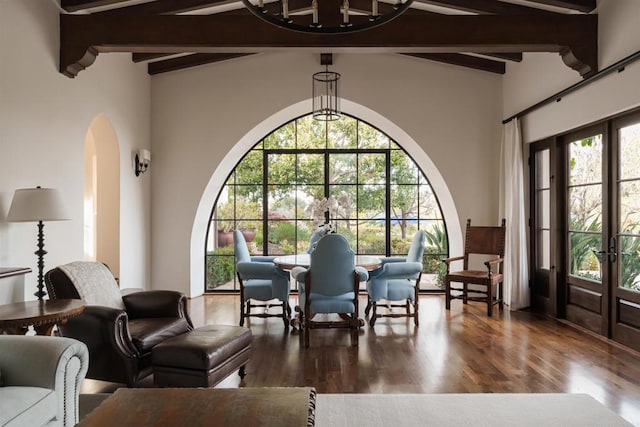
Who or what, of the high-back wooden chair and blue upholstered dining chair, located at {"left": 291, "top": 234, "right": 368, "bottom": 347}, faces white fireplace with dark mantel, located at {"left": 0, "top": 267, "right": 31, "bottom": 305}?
the high-back wooden chair

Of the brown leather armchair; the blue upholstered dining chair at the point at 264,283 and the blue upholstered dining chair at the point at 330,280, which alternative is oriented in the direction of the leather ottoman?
the brown leather armchair

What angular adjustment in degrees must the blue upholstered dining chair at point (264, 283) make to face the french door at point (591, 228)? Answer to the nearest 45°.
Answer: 0° — it already faces it

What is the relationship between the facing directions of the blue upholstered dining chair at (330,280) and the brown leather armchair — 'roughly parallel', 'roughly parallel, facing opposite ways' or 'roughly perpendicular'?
roughly perpendicular

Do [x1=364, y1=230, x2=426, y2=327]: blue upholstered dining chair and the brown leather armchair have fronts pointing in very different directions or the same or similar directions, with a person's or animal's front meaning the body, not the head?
very different directions

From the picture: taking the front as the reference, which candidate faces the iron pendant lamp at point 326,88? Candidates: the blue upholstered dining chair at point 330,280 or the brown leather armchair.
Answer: the blue upholstered dining chair

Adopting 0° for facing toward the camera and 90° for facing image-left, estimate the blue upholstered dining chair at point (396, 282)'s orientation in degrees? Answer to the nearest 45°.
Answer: approximately 90°

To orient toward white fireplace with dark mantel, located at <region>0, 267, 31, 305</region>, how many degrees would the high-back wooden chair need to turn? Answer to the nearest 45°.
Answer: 0° — it already faces it

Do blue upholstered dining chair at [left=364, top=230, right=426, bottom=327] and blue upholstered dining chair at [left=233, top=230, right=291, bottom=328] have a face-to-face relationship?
yes

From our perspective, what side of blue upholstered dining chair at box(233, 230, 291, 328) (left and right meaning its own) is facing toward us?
right

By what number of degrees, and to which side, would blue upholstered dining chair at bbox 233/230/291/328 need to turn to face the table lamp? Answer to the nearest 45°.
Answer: approximately 135° to its right

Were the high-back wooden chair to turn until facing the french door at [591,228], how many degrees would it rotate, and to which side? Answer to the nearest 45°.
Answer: approximately 90° to its left

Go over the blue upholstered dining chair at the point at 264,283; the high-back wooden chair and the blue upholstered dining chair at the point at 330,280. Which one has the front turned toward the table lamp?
the high-back wooden chair

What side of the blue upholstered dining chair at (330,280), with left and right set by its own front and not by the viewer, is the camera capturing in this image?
back
